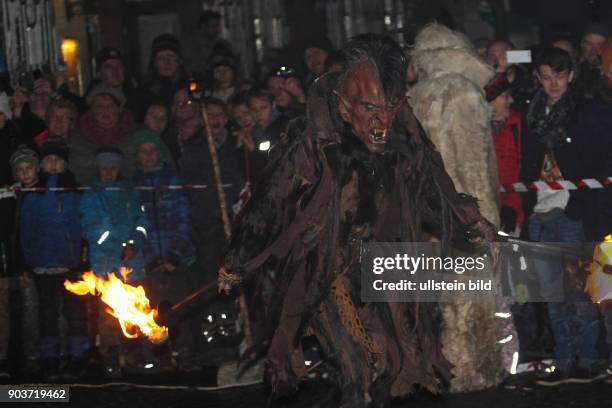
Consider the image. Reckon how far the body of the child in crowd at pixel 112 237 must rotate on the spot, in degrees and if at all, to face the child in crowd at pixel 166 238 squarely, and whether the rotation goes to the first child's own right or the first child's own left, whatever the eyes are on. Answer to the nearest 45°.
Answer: approximately 90° to the first child's own left

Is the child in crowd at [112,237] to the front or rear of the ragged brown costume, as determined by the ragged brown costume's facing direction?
to the rear

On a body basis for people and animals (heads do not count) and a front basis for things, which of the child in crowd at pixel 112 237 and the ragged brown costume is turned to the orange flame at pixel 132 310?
the child in crowd

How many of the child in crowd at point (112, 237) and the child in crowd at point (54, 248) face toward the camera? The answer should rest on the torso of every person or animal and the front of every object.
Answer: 2

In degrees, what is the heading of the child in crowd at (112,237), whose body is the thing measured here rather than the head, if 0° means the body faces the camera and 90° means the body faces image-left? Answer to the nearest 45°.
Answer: approximately 0°

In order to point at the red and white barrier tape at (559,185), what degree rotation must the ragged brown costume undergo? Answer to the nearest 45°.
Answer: approximately 135° to its left

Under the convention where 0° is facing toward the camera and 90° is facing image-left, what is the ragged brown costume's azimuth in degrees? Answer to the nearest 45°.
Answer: approximately 0°

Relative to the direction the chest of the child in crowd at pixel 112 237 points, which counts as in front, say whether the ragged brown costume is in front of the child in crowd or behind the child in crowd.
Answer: in front

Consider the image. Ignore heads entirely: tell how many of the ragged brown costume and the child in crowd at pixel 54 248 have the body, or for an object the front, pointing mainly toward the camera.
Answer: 2

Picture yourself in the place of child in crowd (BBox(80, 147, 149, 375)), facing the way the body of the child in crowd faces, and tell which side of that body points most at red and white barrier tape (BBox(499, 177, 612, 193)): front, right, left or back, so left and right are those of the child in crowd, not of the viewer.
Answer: left

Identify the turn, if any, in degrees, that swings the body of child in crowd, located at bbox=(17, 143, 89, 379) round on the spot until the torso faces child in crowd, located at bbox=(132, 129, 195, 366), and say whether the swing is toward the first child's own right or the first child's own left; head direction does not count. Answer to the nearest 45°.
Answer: approximately 90° to the first child's own left
